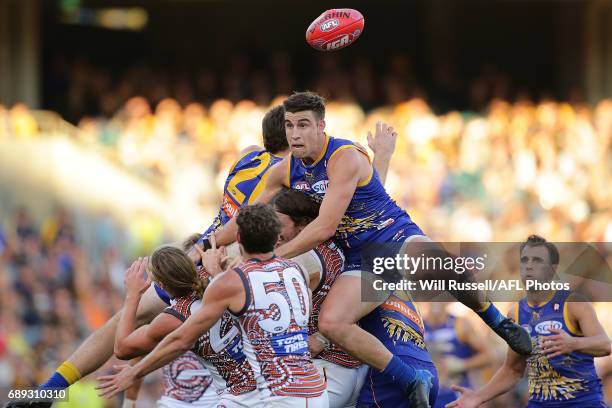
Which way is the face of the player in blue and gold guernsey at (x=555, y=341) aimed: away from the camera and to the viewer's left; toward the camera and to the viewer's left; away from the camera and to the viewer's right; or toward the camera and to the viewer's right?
toward the camera and to the viewer's left

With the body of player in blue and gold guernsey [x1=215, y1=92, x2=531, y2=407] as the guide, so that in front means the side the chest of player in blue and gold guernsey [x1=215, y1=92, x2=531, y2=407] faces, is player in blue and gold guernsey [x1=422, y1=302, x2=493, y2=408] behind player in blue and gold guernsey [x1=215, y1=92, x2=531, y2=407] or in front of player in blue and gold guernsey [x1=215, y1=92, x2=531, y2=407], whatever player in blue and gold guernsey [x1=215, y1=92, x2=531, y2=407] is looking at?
behind

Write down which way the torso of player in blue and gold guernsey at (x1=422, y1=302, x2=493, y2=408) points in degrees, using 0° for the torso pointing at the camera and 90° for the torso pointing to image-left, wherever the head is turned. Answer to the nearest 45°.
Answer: approximately 45°

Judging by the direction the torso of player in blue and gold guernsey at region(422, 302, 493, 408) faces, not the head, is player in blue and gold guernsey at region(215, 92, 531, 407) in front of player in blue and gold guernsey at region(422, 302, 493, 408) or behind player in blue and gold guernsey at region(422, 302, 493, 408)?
in front

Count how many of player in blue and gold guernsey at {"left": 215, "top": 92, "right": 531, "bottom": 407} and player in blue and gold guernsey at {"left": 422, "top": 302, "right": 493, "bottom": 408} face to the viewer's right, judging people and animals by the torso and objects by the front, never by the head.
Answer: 0
